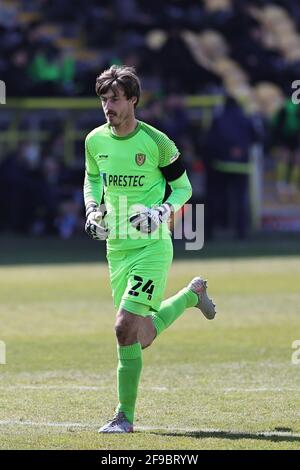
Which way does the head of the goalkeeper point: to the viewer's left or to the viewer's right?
to the viewer's left

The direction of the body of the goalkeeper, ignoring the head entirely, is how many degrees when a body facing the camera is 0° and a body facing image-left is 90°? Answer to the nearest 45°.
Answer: approximately 45°

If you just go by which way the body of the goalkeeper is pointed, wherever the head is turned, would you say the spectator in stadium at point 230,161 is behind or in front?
behind
